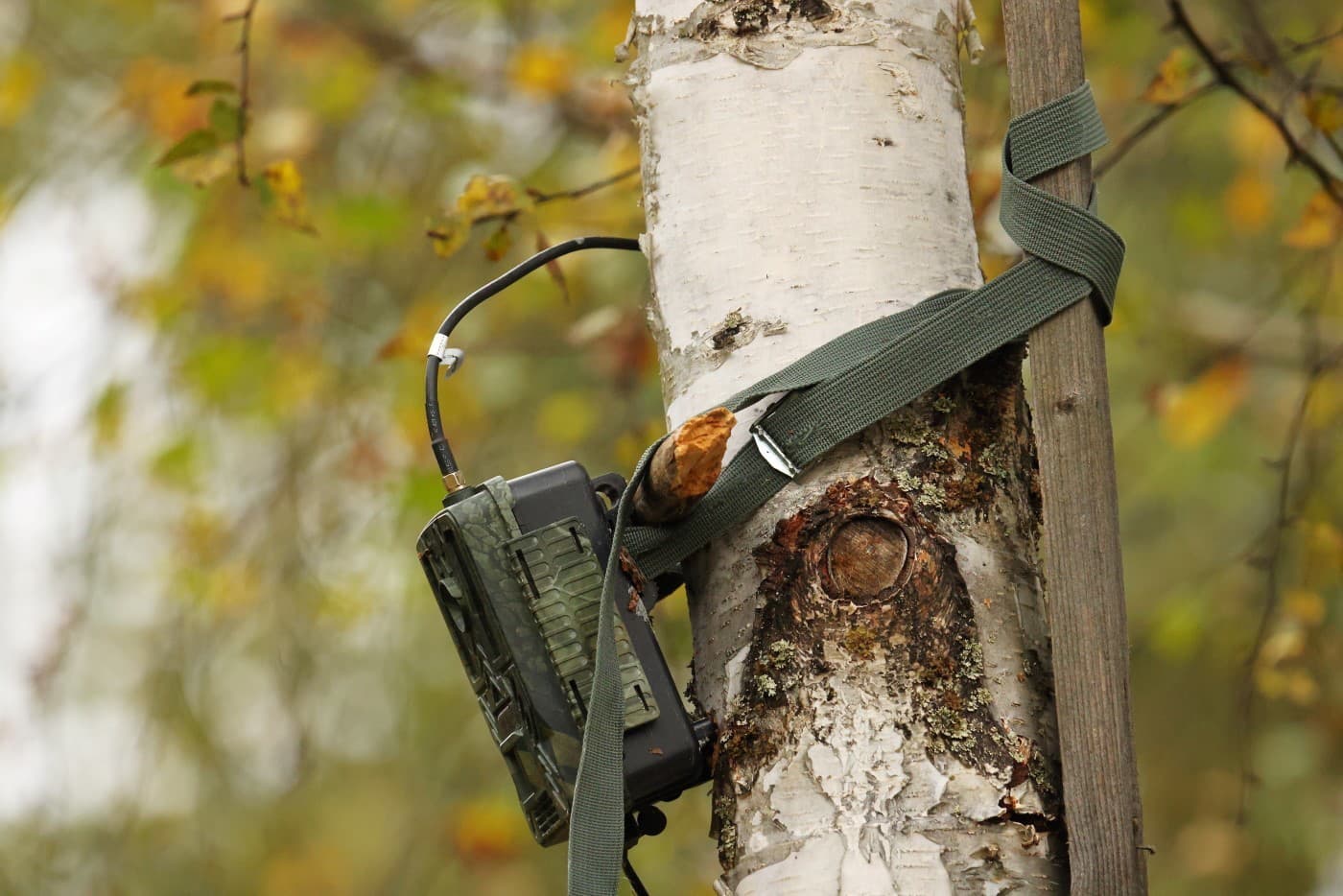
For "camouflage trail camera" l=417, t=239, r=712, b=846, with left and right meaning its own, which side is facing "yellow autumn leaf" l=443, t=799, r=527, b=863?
right

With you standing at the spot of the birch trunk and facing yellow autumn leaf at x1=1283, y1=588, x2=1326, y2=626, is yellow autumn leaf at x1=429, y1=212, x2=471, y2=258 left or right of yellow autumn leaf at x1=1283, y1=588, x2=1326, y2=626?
left

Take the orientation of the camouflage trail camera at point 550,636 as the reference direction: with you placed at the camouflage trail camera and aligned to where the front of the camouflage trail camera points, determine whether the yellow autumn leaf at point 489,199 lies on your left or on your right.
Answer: on your right

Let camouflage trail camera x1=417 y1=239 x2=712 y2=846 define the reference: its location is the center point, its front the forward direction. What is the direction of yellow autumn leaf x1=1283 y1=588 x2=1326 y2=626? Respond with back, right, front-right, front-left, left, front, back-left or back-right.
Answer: back-right

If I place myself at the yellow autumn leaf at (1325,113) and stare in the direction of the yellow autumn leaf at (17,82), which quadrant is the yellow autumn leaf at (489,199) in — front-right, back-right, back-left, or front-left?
front-left

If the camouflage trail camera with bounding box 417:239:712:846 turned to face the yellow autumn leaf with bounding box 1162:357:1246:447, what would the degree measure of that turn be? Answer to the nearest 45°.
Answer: approximately 135° to its right

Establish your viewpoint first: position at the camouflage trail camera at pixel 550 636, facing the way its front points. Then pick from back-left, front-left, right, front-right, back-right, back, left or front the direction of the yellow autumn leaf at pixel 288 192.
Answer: right

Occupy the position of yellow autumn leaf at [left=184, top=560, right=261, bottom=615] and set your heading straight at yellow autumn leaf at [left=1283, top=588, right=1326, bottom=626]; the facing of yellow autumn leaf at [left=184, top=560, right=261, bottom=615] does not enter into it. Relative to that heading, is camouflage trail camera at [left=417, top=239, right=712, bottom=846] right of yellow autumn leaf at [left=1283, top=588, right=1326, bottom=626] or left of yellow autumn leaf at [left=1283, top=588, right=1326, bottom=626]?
right

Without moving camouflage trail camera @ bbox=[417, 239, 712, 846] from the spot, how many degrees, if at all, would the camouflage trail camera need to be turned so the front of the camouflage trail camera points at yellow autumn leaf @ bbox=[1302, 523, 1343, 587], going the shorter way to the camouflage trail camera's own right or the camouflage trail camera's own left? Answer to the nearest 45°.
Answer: approximately 135° to the camouflage trail camera's own right

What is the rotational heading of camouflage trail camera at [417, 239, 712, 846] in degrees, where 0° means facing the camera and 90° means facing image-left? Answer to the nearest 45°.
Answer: approximately 90°

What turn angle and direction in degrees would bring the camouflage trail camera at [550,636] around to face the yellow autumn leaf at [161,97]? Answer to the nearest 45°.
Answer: approximately 90° to its right

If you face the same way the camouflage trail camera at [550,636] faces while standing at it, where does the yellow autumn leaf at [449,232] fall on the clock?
The yellow autumn leaf is roughly at 3 o'clock from the camouflage trail camera.

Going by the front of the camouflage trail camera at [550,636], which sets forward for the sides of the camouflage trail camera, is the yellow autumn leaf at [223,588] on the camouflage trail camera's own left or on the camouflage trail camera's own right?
on the camouflage trail camera's own right
